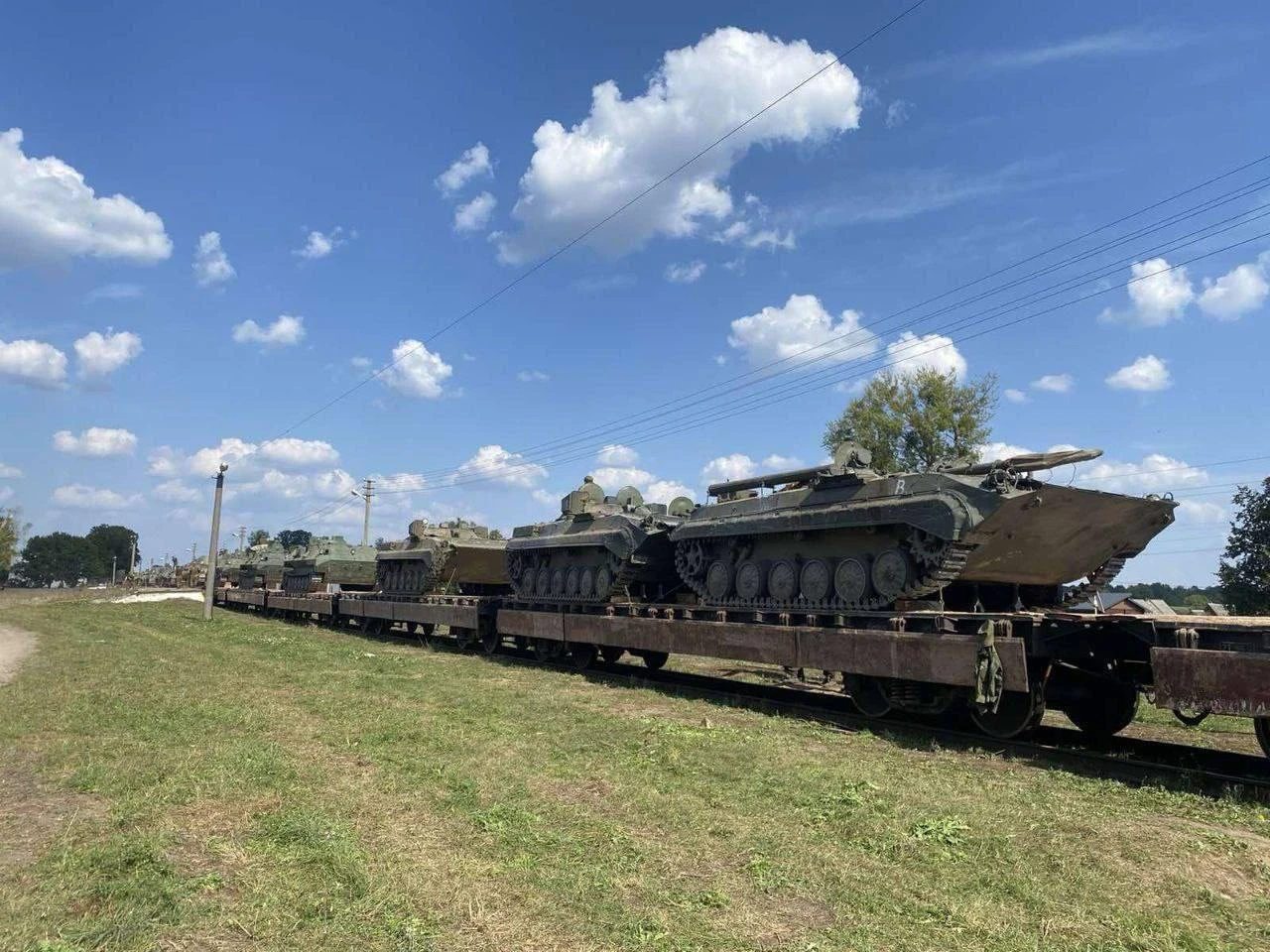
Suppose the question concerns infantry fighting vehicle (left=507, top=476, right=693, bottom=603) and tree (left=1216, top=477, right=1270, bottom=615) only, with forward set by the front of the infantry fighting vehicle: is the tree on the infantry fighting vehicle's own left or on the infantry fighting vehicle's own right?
on the infantry fighting vehicle's own left

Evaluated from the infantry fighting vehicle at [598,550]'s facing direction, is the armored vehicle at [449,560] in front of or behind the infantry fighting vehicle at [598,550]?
behind

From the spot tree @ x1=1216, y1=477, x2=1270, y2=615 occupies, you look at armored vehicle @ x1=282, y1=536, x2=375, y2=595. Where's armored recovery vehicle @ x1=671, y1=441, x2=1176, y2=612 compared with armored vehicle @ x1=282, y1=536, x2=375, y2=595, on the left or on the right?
left

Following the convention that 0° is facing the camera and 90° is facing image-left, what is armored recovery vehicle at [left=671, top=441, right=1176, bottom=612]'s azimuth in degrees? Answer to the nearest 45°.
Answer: approximately 315°

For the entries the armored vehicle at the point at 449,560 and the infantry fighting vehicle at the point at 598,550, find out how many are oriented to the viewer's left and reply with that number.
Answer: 0

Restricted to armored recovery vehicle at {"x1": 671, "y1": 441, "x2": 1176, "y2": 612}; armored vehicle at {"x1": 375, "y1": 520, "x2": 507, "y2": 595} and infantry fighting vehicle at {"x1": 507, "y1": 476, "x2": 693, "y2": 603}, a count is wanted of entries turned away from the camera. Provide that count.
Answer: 0

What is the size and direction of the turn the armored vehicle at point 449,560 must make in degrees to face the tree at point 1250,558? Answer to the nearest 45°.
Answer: approximately 45° to its left

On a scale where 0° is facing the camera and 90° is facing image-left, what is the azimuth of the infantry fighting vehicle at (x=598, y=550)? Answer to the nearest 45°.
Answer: approximately 315°

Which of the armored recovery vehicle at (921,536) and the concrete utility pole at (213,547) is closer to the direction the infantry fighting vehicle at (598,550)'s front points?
the armored recovery vehicle

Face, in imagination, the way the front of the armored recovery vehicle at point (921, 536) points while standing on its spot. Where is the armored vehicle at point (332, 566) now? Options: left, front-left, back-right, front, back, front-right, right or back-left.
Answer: back

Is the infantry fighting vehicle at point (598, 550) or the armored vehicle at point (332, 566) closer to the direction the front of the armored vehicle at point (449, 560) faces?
the infantry fighting vehicle

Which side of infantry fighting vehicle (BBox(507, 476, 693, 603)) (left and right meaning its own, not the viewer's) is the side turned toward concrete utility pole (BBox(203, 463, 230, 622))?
back

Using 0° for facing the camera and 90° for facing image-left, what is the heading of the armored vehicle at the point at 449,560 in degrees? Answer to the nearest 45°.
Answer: approximately 315°

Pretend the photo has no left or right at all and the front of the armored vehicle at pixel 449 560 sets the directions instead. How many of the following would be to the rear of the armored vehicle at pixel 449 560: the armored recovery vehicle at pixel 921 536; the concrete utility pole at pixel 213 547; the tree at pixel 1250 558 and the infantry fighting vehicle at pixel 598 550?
1

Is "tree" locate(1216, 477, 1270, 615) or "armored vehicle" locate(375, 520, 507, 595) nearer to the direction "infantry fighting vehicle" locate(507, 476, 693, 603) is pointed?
the tree

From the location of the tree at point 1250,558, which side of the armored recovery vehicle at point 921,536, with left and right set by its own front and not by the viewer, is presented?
left
